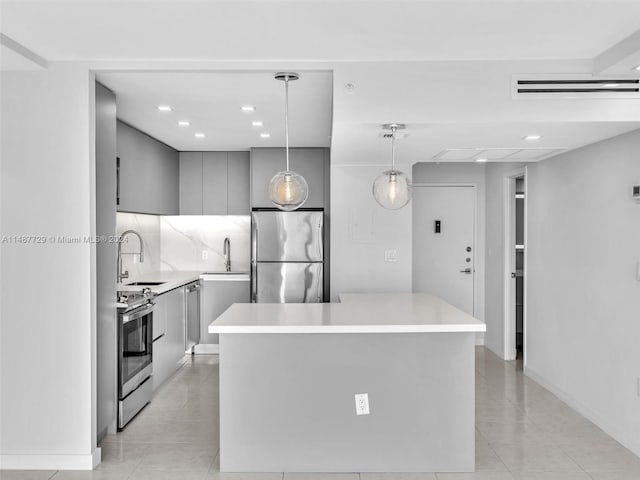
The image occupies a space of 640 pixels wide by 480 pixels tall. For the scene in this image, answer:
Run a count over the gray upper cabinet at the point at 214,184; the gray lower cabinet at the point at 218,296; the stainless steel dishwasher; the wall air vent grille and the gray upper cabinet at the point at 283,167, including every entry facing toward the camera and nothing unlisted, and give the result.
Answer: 4

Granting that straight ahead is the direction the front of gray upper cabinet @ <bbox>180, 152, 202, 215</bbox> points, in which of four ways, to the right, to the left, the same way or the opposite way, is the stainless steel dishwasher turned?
to the left

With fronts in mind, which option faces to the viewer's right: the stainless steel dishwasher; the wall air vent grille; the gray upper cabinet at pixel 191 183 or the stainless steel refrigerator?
the stainless steel dishwasher

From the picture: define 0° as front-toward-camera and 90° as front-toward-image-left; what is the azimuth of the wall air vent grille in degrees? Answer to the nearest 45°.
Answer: approximately 0°

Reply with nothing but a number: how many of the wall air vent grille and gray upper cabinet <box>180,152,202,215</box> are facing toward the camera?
2

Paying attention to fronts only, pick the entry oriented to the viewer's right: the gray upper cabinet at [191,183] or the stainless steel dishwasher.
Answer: the stainless steel dishwasher

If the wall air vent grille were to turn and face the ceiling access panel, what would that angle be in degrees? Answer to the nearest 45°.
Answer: approximately 135° to its right
